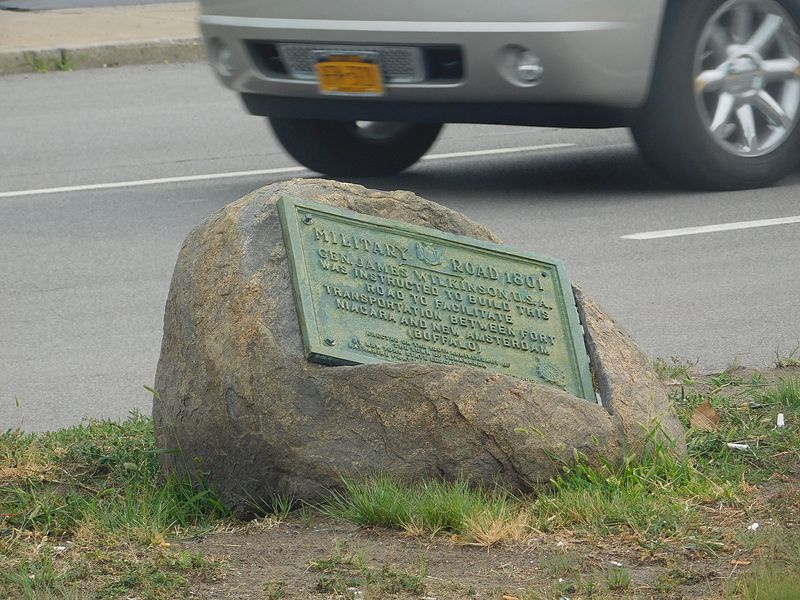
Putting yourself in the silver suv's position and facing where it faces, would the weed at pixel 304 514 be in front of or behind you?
in front

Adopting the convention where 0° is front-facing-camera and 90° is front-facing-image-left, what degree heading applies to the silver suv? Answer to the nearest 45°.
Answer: approximately 45°

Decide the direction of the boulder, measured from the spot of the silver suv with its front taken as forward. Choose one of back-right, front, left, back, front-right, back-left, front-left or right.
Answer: front-left

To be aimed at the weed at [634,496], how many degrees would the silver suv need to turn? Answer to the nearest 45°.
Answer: approximately 45° to its left

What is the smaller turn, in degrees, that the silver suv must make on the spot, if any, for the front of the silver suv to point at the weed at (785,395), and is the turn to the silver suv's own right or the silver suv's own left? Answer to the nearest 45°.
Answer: approximately 45° to the silver suv's own left

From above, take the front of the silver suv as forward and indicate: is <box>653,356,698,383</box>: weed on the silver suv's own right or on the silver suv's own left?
on the silver suv's own left

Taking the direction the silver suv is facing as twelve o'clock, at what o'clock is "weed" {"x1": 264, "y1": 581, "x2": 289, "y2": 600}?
The weed is roughly at 11 o'clock from the silver suv.

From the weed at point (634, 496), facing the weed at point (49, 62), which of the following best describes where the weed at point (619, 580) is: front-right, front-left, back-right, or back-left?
back-left

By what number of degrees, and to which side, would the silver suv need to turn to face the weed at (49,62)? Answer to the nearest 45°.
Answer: approximately 90° to its right

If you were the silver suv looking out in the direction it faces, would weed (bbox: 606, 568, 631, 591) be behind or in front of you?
in front

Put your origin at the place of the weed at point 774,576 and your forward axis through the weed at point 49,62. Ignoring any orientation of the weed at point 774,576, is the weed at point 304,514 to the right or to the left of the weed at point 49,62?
left
